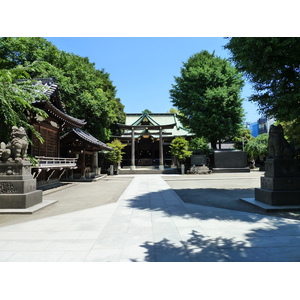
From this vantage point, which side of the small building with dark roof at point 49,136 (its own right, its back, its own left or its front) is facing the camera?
right

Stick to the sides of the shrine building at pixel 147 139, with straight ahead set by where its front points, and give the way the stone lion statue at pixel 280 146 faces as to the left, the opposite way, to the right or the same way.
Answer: to the right

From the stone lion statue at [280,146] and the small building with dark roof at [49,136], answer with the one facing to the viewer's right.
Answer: the small building with dark roof

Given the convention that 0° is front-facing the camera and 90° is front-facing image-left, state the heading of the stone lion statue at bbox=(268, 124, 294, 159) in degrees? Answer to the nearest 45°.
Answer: approximately 45°

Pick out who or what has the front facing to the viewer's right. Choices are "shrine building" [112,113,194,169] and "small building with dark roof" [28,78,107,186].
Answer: the small building with dark roof

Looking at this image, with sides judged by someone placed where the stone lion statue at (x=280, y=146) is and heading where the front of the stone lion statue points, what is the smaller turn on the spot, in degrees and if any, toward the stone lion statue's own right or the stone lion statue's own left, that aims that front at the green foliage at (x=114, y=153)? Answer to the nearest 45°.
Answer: approximately 90° to the stone lion statue's own right

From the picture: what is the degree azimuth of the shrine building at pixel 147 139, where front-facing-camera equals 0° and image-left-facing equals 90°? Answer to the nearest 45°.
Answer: approximately 0°

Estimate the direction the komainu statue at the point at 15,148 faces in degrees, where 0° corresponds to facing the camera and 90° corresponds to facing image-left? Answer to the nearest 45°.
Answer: approximately 315°

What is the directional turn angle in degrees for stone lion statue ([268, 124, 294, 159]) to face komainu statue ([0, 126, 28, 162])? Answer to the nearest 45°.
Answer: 0° — it already faces it

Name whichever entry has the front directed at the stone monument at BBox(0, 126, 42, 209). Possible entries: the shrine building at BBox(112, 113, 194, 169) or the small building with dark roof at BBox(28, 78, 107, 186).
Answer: the shrine building
